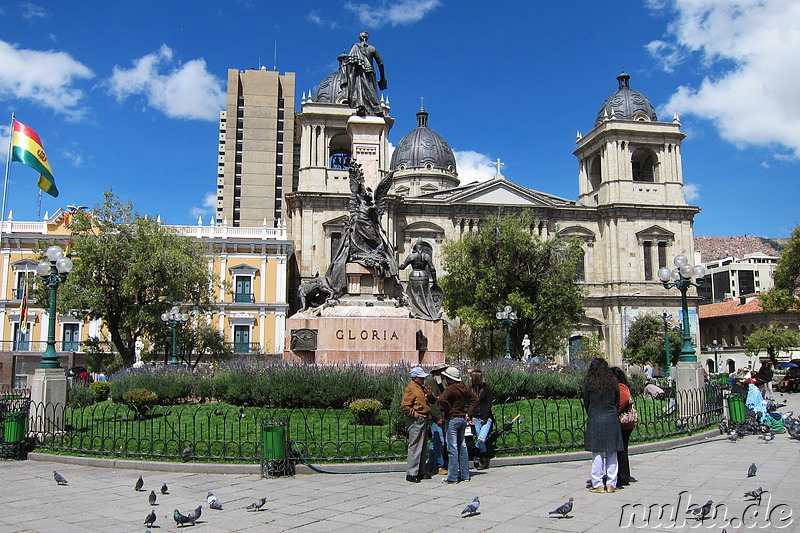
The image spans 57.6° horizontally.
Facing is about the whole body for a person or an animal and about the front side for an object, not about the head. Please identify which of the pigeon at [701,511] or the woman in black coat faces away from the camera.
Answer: the woman in black coat

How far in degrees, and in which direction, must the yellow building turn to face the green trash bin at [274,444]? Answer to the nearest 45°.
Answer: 0° — it already faces it

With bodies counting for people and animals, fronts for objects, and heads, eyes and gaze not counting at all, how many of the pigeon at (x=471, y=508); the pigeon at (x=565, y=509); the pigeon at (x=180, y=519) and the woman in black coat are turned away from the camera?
1

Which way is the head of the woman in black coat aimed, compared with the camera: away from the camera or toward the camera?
away from the camera

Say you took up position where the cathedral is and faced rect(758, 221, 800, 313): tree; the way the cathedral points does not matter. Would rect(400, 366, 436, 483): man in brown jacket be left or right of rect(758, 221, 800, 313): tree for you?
right

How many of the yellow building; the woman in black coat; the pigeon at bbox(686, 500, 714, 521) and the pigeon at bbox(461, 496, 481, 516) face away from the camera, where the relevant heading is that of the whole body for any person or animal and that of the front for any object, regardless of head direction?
1

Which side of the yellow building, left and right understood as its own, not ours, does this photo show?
front

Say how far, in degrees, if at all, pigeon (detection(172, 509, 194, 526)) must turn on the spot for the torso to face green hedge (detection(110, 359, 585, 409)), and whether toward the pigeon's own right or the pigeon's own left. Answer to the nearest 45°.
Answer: approximately 90° to the pigeon's own right

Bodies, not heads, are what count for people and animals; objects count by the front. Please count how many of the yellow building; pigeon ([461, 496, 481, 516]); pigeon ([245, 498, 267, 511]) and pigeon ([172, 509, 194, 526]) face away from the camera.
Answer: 0

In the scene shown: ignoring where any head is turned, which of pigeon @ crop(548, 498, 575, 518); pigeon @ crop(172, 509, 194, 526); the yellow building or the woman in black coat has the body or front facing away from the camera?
the woman in black coat

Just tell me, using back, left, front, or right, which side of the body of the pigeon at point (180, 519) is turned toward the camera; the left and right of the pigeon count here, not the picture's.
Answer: left
